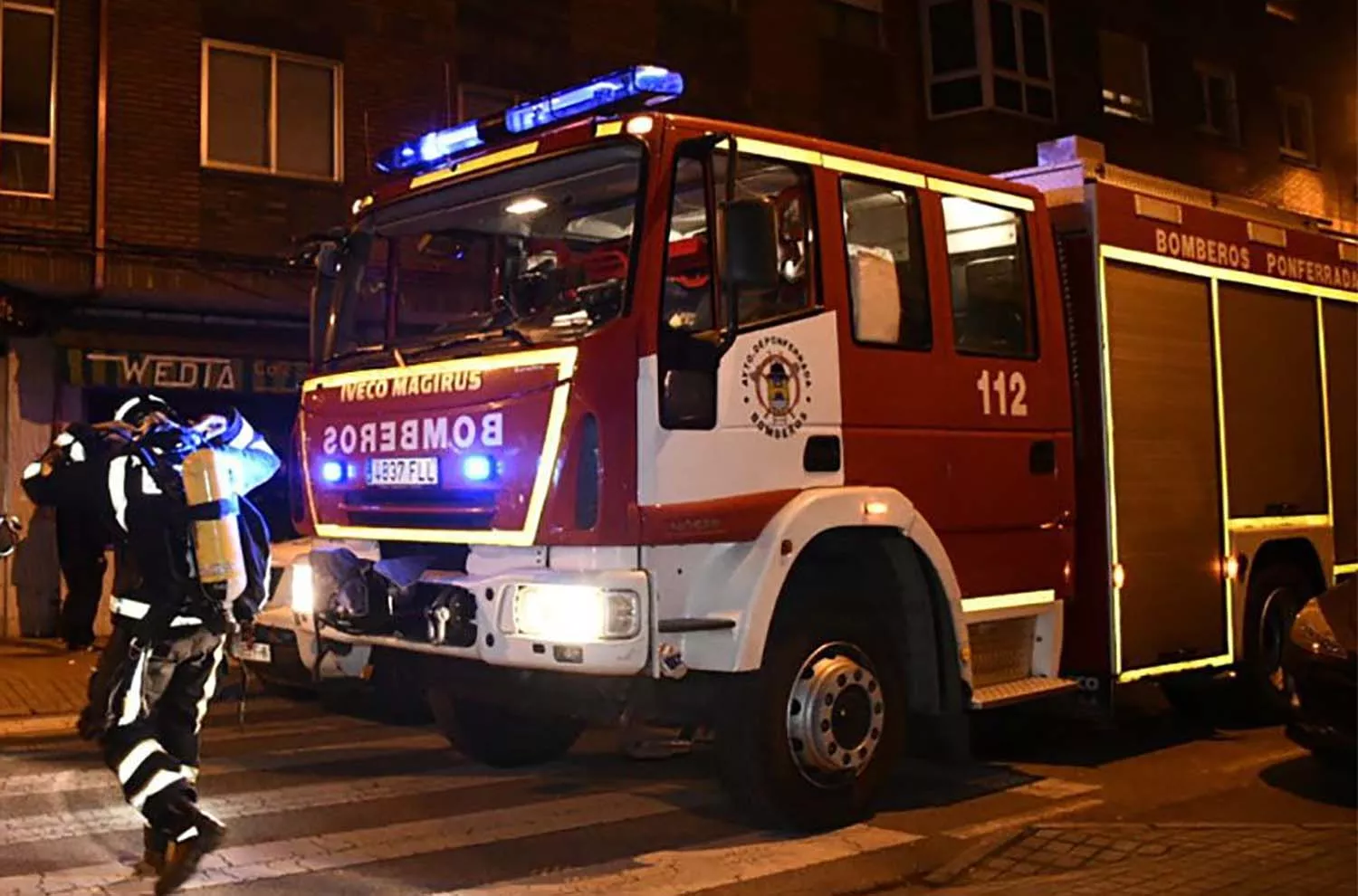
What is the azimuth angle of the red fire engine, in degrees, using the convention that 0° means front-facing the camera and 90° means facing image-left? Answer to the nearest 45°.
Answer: approximately 45°

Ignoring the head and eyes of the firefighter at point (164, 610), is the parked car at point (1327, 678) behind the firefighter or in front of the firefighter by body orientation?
behind

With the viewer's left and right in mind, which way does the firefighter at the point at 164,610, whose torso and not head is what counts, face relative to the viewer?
facing away from the viewer and to the left of the viewer

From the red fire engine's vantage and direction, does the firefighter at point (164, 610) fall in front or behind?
in front

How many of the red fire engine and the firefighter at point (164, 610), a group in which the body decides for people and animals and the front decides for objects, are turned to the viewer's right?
0

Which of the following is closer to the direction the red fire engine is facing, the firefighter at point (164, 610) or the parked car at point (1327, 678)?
the firefighter

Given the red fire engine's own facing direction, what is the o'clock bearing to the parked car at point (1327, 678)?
The parked car is roughly at 7 o'clock from the red fire engine.

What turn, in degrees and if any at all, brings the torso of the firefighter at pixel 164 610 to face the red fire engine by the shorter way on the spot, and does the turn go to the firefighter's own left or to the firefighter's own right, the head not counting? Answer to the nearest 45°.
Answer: approximately 135° to the firefighter's own right
